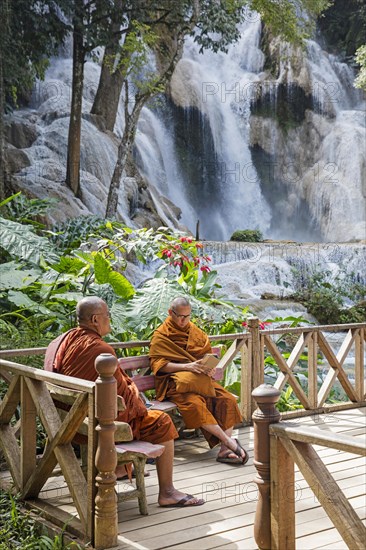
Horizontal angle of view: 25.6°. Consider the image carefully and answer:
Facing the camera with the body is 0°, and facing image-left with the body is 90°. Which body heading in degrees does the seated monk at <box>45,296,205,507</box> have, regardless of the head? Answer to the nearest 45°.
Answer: approximately 270°

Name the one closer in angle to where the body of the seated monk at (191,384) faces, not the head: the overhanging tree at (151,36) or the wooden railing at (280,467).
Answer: the wooden railing

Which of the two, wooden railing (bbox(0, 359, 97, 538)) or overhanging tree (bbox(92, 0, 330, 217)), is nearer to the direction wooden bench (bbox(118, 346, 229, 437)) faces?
the wooden railing

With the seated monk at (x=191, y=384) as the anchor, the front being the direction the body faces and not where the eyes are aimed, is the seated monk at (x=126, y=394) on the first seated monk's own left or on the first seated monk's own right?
on the first seated monk's own right

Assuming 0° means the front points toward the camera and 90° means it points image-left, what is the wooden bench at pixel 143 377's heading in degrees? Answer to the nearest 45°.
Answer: approximately 315°

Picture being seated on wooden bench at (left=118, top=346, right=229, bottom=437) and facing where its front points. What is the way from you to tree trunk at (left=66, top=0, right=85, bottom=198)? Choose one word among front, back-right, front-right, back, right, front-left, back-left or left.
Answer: back-left

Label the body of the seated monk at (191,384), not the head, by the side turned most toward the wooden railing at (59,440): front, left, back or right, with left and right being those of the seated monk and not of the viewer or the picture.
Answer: right

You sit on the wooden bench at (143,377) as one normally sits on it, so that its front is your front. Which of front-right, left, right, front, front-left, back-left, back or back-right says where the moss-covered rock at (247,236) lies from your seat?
back-left

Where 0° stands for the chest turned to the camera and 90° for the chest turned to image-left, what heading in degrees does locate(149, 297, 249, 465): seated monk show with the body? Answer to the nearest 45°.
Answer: approximately 315°
